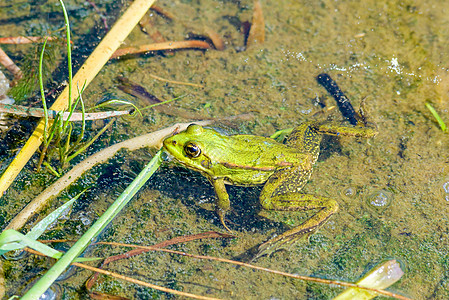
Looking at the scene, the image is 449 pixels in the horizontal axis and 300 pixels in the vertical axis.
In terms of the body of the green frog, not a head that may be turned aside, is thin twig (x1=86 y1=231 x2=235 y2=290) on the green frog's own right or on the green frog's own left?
on the green frog's own left

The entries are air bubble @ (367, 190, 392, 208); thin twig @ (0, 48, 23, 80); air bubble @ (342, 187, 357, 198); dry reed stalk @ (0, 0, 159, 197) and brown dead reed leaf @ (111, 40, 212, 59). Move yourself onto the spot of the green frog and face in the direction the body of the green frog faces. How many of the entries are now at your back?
2

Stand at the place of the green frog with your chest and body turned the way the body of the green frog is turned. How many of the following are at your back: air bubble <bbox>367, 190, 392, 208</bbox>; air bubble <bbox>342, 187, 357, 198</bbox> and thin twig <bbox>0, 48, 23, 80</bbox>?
2

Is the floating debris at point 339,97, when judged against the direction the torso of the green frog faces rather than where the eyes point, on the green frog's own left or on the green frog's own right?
on the green frog's own right

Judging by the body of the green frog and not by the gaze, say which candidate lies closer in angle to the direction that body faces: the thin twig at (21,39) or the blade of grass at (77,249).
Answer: the thin twig

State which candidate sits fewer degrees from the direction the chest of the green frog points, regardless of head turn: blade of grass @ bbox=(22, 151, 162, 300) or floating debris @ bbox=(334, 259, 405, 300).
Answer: the blade of grass

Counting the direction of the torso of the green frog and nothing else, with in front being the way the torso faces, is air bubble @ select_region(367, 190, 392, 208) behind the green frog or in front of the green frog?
behind

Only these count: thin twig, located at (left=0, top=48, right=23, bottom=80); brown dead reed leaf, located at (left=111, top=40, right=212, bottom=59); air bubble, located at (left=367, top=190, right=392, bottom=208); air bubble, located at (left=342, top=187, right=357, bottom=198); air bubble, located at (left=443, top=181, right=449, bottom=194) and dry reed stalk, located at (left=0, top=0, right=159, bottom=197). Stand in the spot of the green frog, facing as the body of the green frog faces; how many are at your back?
3

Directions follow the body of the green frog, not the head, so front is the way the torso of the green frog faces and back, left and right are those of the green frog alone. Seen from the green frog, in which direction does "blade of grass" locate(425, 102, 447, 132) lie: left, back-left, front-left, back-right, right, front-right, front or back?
back-right

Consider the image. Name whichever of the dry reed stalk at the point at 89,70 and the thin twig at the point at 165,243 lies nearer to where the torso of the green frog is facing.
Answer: the dry reed stalk

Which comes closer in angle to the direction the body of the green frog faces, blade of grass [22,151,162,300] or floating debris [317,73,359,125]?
the blade of grass

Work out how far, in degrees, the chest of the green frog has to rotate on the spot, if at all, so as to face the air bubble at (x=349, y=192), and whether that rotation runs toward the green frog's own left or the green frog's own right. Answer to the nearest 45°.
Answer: approximately 180°

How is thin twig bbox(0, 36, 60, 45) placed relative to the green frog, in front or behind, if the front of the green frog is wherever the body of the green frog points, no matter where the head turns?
in front

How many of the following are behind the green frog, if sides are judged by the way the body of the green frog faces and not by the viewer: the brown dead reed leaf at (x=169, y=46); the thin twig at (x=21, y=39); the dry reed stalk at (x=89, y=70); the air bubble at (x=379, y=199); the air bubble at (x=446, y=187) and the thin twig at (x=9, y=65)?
2

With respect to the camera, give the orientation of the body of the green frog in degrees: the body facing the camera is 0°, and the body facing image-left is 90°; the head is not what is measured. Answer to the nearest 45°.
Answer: approximately 90°

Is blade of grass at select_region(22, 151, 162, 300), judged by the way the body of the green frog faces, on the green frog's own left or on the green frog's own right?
on the green frog's own left

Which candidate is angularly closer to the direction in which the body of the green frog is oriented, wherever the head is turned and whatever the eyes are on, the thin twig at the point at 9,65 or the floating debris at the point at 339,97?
the thin twig
